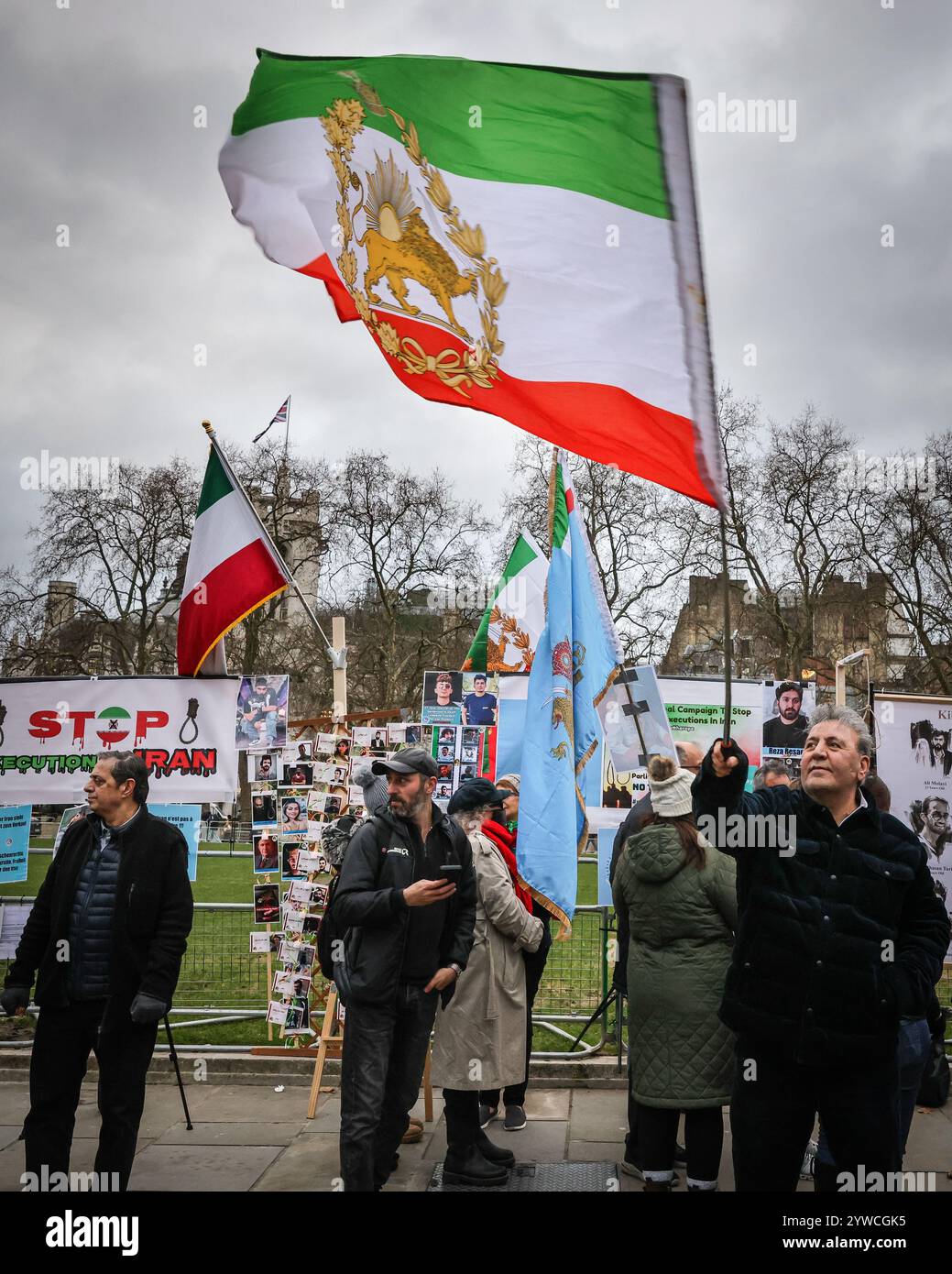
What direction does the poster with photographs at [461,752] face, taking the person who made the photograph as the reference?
facing the viewer

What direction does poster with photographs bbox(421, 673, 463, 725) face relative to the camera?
toward the camera

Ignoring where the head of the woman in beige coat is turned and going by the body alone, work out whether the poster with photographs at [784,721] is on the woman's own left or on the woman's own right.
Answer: on the woman's own left

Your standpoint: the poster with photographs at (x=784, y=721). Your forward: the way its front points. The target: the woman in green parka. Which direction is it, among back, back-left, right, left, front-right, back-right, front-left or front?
front

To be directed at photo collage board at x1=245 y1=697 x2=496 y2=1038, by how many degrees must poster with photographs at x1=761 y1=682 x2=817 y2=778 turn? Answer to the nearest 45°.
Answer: approximately 45° to its right

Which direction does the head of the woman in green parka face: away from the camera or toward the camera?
away from the camera

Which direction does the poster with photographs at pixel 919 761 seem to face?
toward the camera
